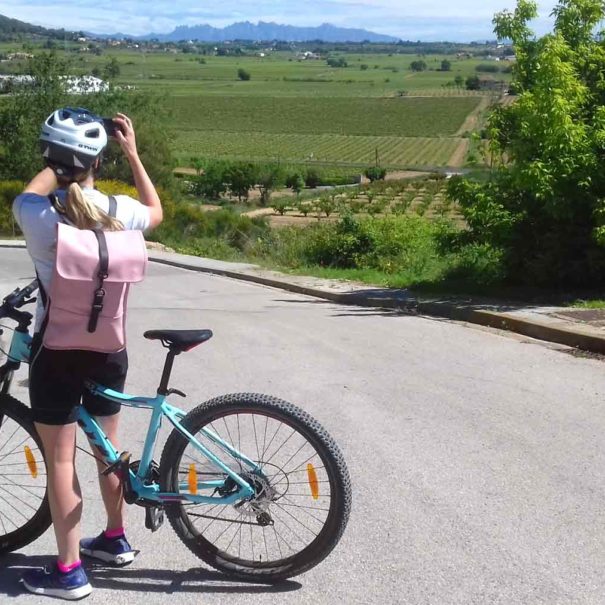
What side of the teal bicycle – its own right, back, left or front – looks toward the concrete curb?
right

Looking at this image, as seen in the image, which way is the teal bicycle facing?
to the viewer's left

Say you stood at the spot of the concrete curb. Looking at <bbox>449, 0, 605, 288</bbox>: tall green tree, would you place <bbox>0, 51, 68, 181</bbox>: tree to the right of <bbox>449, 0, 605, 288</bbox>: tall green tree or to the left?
left

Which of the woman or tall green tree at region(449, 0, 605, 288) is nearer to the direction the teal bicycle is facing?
the woman

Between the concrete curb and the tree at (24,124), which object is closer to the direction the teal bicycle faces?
the tree

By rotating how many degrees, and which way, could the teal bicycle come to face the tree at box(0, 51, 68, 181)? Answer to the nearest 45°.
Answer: approximately 90° to its right

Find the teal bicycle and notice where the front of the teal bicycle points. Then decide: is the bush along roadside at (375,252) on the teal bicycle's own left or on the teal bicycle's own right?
on the teal bicycle's own right

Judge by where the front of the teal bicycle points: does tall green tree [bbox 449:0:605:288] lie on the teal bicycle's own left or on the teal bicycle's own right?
on the teal bicycle's own right
